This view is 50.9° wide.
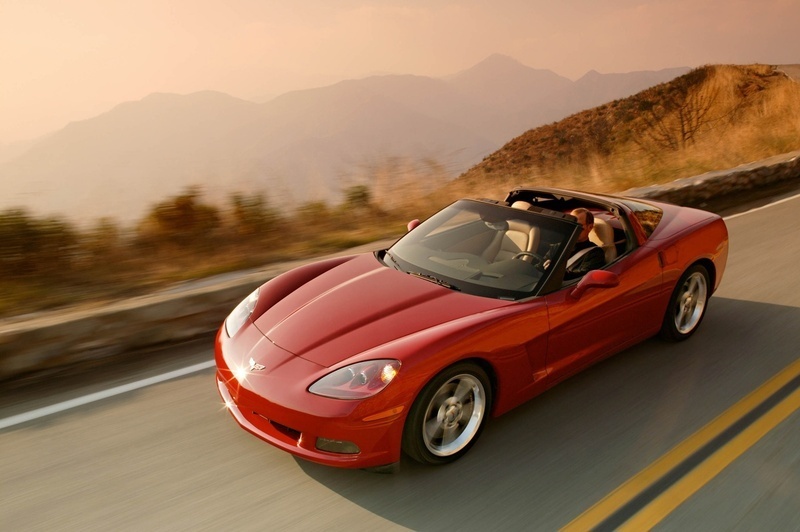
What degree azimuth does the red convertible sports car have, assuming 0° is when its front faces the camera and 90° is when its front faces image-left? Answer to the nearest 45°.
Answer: approximately 45°

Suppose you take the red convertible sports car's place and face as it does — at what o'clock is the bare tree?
The bare tree is roughly at 5 o'clock from the red convertible sports car.
